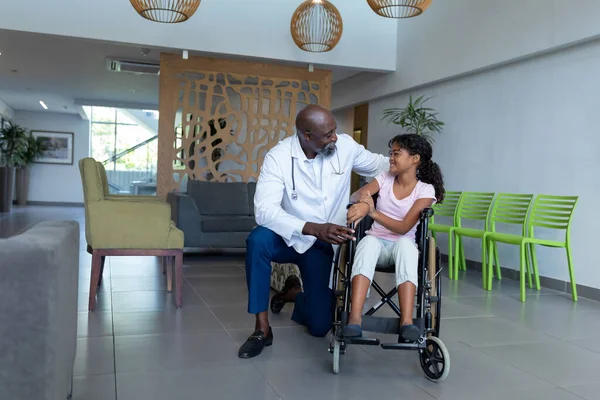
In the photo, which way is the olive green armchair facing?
to the viewer's right

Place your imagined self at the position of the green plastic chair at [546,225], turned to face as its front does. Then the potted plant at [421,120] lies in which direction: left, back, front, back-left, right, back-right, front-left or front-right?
right

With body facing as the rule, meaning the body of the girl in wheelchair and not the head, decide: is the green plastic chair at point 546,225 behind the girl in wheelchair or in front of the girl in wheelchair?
behind

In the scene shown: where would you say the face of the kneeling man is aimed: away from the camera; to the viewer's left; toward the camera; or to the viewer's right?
to the viewer's right

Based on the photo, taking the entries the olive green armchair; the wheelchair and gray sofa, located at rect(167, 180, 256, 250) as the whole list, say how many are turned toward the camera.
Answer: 2

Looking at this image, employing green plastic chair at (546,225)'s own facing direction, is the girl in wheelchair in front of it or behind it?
in front

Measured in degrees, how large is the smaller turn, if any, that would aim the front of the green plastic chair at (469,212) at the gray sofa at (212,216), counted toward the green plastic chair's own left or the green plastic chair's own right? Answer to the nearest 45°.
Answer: approximately 45° to the green plastic chair's own right

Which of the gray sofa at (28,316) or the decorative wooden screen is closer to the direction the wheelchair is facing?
the gray sofa

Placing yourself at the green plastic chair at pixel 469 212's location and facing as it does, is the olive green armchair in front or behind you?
in front

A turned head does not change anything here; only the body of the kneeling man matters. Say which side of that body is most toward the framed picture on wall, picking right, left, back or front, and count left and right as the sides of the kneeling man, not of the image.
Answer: back
